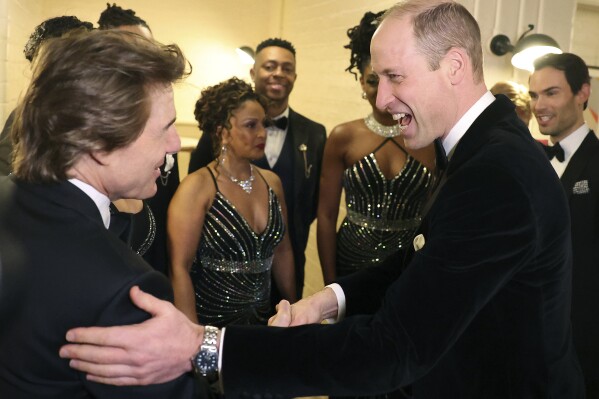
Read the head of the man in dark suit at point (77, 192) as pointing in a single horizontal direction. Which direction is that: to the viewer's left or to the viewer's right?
to the viewer's right

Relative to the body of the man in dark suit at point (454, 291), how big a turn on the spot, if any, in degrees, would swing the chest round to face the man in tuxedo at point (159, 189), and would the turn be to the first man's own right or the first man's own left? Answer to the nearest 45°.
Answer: approximately 45° to the first man's own right

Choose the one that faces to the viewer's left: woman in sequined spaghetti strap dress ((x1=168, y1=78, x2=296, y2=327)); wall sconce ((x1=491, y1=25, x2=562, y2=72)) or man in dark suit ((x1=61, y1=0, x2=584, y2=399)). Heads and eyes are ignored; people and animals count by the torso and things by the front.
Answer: the man in dark suit

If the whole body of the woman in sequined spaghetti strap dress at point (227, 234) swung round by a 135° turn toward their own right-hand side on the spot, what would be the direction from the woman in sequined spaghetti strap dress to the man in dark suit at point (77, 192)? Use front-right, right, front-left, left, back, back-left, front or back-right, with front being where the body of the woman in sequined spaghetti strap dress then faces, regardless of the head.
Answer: left

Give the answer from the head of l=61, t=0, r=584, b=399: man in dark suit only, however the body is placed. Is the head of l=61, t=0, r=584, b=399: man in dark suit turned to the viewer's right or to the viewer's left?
to the viewer's left

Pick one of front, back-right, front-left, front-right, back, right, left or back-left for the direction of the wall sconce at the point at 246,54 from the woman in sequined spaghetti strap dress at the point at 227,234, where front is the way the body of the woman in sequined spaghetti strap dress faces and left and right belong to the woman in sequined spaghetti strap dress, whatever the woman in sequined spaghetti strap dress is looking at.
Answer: back-left

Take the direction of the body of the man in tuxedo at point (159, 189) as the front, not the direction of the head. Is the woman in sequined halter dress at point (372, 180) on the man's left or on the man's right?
on the man's left

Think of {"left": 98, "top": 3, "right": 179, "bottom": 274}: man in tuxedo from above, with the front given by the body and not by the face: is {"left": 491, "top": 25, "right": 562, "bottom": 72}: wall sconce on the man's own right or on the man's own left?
on the man's own left

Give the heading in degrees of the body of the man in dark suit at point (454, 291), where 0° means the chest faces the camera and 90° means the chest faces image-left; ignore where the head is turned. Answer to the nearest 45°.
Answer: approximately 90°

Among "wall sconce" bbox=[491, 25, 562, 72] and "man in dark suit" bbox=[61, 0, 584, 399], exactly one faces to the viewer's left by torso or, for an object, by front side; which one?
the man in dark suit
